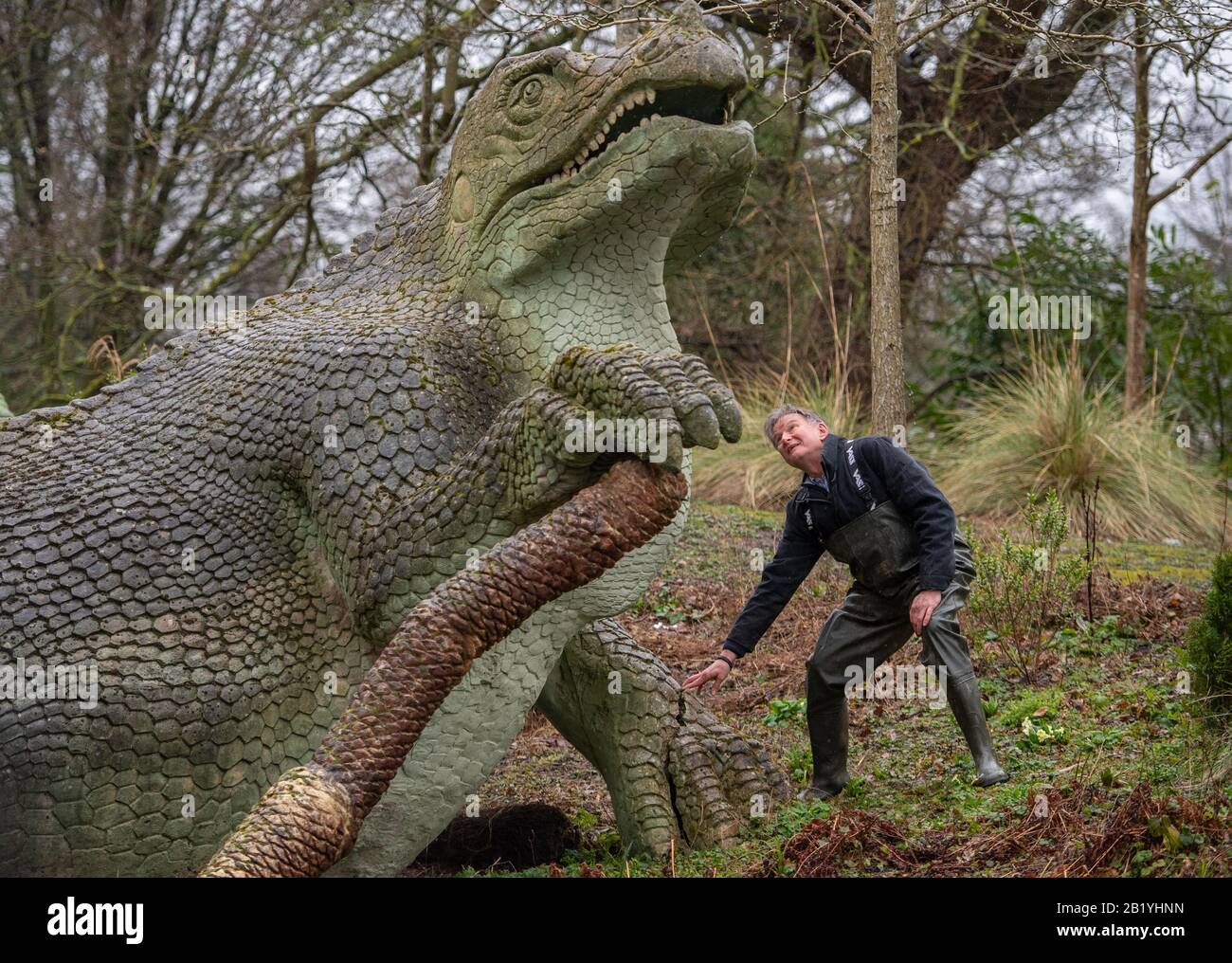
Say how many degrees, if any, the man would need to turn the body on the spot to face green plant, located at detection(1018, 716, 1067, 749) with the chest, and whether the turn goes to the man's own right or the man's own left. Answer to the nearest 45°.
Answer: approximately 180°

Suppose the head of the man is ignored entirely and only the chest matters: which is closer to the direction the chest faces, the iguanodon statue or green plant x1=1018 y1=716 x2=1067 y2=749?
the iguanodon statue

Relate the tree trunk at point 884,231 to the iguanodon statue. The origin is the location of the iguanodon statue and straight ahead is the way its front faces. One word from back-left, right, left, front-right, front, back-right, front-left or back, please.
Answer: front-left

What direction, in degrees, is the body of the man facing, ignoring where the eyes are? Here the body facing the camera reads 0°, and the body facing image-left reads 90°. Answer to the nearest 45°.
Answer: approximately 45°

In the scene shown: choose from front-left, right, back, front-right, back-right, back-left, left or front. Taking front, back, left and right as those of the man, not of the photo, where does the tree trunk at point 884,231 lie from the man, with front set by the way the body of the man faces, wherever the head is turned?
back-right

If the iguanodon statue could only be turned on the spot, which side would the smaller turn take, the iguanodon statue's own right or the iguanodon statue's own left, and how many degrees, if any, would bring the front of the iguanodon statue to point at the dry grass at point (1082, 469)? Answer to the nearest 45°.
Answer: approximately 45° to the iguanodon statue's own left

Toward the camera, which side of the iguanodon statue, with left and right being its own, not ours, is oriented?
right

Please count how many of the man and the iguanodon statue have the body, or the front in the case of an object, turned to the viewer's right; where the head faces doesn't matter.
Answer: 1

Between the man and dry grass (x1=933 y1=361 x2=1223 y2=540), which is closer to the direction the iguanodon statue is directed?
the man
